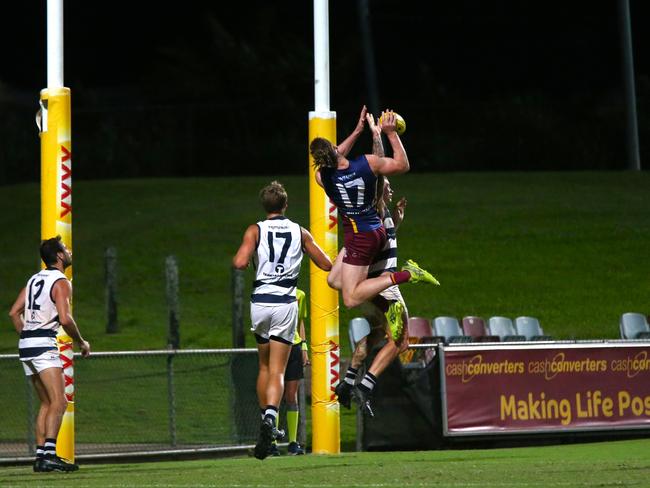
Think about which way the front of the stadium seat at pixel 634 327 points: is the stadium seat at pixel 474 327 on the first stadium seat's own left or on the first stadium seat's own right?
on the first stadium seat's own right

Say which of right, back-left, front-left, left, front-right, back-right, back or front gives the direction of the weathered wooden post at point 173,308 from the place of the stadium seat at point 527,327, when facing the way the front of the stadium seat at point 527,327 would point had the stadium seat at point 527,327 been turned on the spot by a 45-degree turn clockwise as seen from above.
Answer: right

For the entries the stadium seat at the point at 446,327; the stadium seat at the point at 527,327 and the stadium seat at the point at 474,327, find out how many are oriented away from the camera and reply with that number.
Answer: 0

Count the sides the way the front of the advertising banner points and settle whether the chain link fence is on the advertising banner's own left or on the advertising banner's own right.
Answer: on the advertising banner's own right

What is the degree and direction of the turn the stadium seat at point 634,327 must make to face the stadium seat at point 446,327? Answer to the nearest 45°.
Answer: approximately 135° to its right

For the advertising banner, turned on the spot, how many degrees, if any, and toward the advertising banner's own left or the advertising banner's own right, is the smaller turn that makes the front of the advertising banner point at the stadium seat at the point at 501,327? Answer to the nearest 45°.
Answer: approximately 180°

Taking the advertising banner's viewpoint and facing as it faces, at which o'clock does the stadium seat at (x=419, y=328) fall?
The stadium seat is roughly at 5 o'clock from the advertising banner.

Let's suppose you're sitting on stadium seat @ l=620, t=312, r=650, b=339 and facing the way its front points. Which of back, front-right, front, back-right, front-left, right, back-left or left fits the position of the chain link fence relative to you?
right

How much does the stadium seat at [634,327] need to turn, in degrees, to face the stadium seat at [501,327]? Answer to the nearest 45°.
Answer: approximately 135° to its right

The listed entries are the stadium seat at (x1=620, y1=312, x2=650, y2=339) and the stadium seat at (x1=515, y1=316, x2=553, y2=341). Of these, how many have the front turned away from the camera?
0

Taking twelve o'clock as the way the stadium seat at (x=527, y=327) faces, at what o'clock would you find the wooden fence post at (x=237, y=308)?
The wooden fence post is roughly at 4 o'clock from the stadium seat.

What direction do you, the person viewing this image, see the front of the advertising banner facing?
facing the viewer

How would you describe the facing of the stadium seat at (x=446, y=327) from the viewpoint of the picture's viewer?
facing the viewer and to the right of the viewer

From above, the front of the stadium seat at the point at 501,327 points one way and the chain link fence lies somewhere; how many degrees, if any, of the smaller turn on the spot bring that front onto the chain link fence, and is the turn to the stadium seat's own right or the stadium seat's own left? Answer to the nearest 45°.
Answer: approximately 90° to the stadium seat's own right

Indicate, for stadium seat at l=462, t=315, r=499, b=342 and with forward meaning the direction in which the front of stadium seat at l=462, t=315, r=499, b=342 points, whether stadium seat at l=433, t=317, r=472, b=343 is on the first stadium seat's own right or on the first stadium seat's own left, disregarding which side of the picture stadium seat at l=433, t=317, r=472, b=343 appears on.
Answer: on the first stadium seat's own right

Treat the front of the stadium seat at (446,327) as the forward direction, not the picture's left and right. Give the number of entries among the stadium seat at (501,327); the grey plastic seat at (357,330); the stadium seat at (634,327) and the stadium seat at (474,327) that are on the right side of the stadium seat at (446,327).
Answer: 1

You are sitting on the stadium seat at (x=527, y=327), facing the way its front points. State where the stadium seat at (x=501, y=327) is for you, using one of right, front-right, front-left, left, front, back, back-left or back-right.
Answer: right
